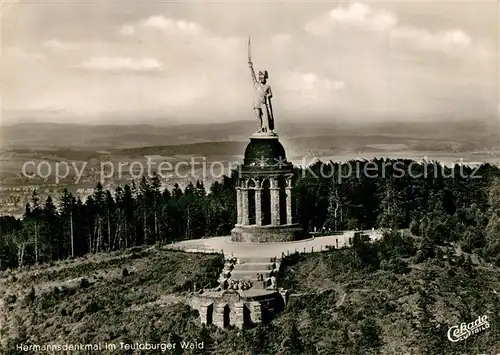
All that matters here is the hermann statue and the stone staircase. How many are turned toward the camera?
2

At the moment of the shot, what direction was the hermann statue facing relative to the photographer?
facing the viewer

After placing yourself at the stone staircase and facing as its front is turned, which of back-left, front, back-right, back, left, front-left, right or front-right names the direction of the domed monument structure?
back

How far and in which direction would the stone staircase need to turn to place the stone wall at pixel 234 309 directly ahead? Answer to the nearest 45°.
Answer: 0° — it already faces it
